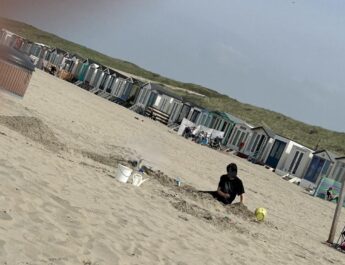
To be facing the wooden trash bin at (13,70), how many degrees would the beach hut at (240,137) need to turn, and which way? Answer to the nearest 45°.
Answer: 0° — it already faces it

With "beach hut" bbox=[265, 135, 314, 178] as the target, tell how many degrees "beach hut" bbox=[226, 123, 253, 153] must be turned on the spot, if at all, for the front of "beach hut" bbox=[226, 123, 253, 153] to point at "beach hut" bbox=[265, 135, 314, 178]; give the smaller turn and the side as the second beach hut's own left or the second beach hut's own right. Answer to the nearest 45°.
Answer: approximately 45° to the second beach hut's own left

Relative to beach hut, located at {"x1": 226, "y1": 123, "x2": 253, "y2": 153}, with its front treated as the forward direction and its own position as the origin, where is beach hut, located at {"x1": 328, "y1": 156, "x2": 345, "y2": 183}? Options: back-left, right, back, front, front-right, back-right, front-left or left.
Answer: front-left

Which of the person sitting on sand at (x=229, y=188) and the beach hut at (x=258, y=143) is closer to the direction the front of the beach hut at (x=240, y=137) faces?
the person sitting on sand

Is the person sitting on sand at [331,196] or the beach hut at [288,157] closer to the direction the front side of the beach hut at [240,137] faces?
the person sitting on sand

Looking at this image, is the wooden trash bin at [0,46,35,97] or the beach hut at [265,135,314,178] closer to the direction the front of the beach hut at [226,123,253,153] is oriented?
the wooden trash bin

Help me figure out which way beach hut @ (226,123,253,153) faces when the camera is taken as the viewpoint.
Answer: facing the viewer

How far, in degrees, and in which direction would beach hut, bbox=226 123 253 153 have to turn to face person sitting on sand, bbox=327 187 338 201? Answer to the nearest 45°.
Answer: approximately 45° to its left

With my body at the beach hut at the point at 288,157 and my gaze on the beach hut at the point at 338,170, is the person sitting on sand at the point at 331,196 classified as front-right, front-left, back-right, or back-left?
front-right

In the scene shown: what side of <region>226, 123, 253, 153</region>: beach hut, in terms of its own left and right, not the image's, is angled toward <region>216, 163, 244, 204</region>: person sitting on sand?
front

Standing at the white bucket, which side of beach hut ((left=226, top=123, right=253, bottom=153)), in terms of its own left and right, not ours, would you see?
front
